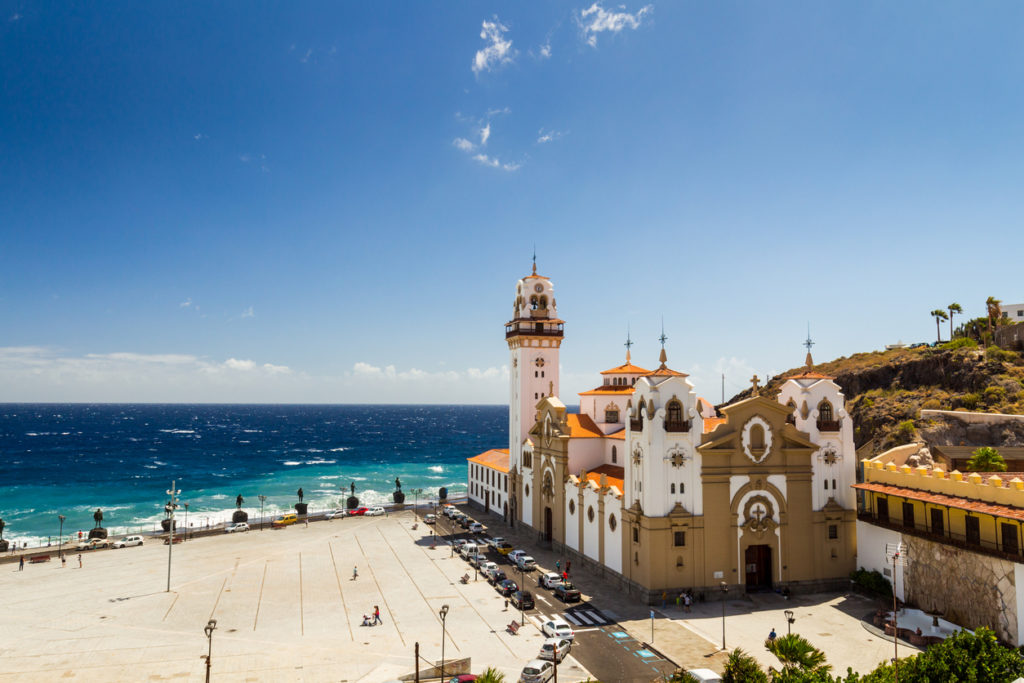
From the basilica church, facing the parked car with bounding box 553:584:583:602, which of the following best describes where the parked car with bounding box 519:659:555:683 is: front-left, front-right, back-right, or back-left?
front-left

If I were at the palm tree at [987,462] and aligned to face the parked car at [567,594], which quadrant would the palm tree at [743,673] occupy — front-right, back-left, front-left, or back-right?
front-left

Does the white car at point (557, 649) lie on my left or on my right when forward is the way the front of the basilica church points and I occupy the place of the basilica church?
on my right

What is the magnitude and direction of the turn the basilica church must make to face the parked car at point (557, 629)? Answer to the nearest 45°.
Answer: approximately 90° to its right

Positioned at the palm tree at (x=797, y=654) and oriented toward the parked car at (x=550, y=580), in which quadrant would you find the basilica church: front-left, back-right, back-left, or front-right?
front-right

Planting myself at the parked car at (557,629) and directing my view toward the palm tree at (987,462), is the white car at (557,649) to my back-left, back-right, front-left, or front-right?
back-right
